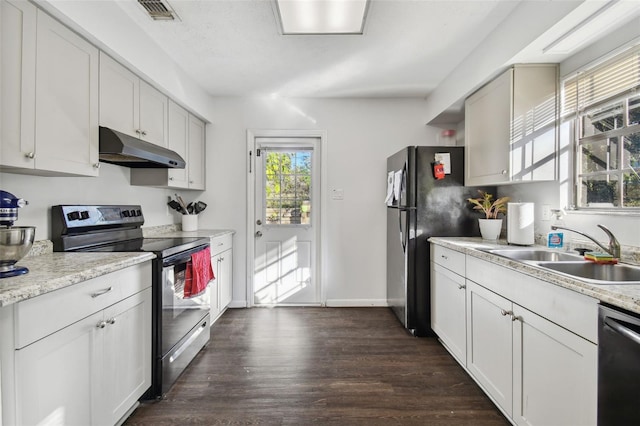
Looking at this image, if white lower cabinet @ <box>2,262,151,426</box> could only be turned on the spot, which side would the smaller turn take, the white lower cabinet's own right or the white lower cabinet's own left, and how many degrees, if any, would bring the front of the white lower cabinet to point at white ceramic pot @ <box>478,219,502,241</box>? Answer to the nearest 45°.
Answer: approximately 45° to the white lower cabinet's own left

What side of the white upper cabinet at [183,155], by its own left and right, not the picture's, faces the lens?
right

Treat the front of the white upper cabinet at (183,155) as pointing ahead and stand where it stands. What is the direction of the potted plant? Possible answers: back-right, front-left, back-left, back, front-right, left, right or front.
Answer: front-right

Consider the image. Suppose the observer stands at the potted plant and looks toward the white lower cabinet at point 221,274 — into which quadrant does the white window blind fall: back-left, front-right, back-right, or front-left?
back-left

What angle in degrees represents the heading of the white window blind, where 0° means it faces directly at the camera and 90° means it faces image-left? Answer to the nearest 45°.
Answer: approximately 45°

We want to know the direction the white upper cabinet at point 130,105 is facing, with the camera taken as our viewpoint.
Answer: facing the viewer and to the right of the viewer

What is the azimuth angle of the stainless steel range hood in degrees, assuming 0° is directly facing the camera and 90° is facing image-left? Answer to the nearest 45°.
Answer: approximately 315°

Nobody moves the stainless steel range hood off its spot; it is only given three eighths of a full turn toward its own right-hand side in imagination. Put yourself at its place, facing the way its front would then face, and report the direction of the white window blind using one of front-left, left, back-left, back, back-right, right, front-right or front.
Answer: back-left

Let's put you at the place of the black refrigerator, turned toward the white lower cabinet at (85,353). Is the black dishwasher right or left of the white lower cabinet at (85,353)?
left

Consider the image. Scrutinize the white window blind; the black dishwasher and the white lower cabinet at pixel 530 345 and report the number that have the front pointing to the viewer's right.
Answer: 0

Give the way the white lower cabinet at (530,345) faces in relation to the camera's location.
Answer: facing the viewer and to the left of the viewer

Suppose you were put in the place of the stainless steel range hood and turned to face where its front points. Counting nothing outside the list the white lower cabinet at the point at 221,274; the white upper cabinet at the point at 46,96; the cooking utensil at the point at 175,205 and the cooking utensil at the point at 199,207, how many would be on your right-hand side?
1

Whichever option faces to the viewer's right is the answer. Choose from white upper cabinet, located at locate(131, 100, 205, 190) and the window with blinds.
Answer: the white upper cabinet

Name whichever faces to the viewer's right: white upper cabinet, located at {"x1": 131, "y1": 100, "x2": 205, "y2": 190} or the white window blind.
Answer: the white upper cabinet
